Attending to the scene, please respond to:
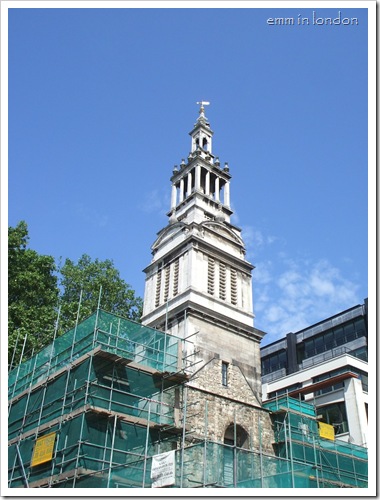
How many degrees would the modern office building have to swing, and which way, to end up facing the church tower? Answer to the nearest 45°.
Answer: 0° — it already faces it

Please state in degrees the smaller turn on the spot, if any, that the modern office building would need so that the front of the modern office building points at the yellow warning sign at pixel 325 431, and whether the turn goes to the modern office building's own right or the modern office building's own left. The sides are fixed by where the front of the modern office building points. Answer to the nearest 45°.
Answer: approximately 45° to the modern office building's own left

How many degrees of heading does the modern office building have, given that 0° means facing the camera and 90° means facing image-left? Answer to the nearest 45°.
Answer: approximately 45°
